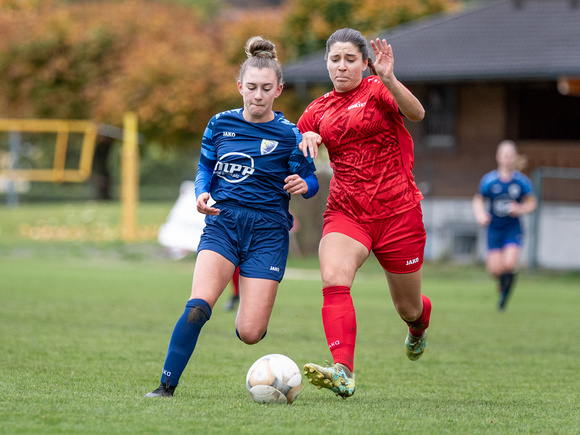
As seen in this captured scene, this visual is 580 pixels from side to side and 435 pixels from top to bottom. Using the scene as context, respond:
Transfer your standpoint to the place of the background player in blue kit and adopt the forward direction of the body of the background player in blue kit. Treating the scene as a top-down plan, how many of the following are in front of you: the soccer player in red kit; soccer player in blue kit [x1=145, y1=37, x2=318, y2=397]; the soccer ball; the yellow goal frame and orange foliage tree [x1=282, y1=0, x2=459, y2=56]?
3

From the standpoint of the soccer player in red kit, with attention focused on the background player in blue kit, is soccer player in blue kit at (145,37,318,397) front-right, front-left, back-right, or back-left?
back-left

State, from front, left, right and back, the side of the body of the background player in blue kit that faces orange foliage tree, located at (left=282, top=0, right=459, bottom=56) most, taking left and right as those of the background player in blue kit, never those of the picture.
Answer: back

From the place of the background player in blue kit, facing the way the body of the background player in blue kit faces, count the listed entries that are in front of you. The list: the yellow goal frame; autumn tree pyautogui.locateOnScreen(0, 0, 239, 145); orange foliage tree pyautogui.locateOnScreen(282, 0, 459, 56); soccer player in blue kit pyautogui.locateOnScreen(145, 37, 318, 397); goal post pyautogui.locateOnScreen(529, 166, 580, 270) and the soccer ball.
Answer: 2

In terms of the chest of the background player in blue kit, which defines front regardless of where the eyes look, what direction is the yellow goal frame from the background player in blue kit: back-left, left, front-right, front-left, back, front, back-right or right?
back-right

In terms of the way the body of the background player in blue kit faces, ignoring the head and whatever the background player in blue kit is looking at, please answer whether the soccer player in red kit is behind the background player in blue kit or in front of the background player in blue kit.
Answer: in front

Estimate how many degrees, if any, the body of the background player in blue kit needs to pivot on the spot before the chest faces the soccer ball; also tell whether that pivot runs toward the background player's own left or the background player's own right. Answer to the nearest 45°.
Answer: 0° — they already face it

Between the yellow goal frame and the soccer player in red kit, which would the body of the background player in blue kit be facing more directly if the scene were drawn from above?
the soccer player in red kit

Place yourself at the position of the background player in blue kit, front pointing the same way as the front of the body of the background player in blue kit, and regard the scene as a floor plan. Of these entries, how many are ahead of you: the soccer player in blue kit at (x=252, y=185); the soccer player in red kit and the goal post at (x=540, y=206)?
2

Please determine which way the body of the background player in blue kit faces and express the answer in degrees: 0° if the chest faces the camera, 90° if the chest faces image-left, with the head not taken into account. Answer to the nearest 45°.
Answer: approximately 0°

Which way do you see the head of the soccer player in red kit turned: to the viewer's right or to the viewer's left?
to the viewer's left

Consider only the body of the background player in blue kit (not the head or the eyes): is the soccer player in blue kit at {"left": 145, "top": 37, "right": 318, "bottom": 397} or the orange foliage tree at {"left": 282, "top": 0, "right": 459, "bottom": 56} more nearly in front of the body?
the soccer player in blue kit

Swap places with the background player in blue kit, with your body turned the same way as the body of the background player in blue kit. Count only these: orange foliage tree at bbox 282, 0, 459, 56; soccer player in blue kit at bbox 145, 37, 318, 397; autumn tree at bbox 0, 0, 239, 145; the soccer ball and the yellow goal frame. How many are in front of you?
2
